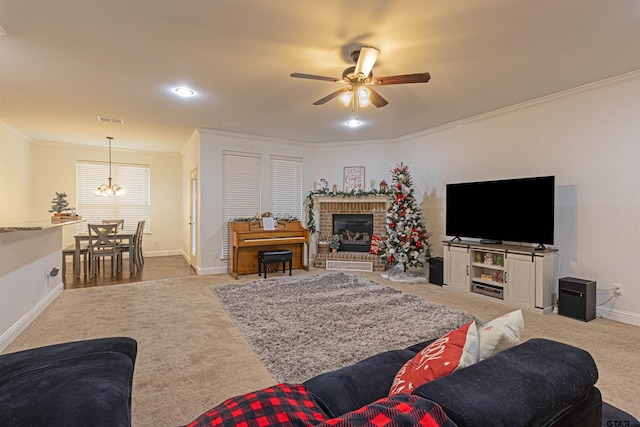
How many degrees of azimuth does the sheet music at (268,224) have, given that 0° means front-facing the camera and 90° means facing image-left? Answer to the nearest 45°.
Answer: approximately 0°

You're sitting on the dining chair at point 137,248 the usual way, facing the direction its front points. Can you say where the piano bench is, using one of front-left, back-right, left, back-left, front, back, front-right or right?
back-left

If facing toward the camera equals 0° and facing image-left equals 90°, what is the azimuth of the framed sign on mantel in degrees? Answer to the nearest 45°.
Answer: approximately 0°

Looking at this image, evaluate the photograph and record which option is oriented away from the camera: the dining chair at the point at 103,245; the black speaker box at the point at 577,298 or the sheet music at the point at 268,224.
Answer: the dining chair

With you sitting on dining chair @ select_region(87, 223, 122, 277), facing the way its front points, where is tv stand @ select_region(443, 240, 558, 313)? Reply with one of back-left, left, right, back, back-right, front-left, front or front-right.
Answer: back-right

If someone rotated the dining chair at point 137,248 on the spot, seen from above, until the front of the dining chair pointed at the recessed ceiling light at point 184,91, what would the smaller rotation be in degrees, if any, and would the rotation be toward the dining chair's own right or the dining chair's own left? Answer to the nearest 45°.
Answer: approximately 90° to the dining chair's own left

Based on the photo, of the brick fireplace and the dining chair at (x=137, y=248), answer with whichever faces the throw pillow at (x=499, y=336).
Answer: the brick fireplace

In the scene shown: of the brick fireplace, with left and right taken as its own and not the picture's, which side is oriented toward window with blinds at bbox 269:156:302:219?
right

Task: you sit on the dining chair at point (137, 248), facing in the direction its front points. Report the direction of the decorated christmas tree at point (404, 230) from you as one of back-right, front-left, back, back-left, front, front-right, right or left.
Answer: back-left

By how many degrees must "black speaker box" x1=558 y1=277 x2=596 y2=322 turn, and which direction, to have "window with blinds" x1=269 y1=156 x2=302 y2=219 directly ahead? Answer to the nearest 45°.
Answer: approximately 45° to its right

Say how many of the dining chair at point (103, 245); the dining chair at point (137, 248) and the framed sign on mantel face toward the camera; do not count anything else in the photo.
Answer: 1

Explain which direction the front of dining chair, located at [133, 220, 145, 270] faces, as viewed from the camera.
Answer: facing to the left of the viewer
